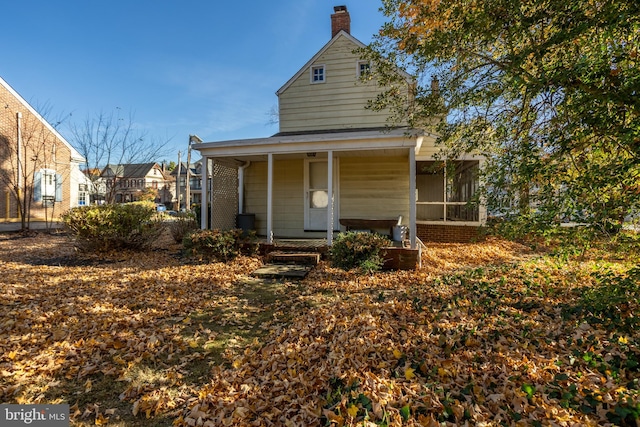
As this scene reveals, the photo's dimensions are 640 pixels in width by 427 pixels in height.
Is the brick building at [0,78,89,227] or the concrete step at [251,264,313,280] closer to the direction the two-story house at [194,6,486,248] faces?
the concrete step

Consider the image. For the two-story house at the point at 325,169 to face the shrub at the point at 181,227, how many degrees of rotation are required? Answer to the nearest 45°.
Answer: approximately 90° to its right

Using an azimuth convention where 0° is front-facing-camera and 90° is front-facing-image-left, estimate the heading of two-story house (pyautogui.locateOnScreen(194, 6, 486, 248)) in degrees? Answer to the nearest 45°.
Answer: approximately 0°

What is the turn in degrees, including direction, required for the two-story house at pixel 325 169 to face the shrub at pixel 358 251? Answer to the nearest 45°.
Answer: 0° — it already faces it

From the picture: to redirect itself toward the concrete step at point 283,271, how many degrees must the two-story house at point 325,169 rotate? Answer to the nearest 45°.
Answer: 0° — it already faces it
